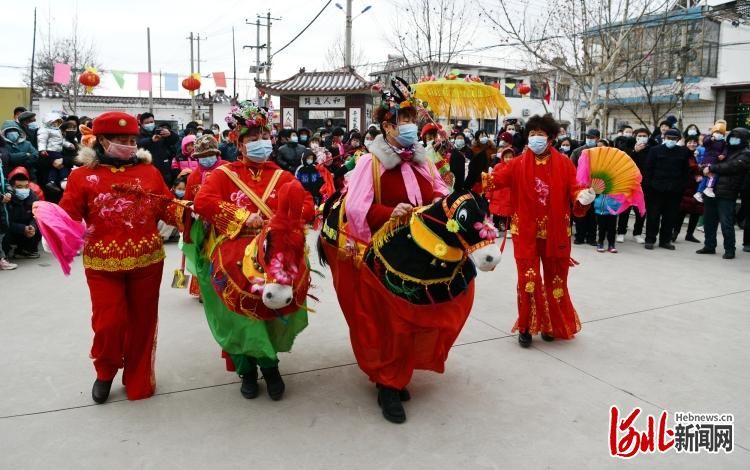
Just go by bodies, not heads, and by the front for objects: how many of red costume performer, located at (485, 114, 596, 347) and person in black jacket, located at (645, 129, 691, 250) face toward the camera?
2

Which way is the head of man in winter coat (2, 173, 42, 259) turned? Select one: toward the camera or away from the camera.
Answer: toward the camera

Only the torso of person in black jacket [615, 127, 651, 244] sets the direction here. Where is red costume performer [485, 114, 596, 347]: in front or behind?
in front

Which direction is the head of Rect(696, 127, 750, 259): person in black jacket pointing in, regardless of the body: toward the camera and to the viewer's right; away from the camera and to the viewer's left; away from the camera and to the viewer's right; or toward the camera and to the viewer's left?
toward the camera and to the viewer's left

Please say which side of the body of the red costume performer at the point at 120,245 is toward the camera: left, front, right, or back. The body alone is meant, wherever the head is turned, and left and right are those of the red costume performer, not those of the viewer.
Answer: front

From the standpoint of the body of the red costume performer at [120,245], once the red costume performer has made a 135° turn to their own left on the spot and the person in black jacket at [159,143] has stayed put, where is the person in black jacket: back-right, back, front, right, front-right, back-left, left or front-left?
front-left

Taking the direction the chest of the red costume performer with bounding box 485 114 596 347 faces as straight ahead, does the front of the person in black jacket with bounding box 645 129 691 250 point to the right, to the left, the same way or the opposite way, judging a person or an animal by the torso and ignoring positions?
the same way

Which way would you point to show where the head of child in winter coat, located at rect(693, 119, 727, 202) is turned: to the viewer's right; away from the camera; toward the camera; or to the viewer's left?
toward the camera

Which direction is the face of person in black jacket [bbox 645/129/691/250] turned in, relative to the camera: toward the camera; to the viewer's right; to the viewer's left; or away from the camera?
toward the camera

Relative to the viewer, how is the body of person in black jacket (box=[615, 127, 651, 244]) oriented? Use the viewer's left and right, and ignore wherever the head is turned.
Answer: facing the viewer

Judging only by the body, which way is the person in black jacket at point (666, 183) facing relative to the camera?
toward the camera

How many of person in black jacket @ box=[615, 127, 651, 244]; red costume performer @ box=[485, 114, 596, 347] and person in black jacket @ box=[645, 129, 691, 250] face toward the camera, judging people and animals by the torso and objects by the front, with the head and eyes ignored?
3

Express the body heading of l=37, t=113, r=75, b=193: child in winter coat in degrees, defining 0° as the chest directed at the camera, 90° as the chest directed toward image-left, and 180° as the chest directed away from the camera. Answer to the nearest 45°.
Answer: approximately 315°

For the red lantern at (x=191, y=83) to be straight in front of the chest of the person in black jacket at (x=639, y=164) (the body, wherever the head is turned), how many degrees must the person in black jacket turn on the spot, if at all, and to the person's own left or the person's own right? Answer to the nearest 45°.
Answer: approximately 135° to the person's own right

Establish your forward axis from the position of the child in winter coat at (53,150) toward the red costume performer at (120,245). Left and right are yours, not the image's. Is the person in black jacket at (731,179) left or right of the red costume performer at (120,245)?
left

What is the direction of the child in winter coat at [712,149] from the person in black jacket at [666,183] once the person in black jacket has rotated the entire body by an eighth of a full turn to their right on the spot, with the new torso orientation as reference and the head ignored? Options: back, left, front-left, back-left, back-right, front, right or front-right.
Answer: back
